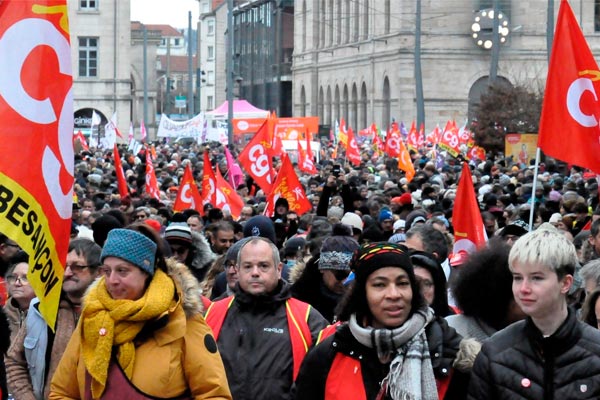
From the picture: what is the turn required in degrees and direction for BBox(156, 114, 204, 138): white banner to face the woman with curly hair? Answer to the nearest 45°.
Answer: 0° — it already faces them

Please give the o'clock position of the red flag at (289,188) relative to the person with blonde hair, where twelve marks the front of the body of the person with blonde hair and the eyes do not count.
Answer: The red flag is roughly at 4 o'clock from the person with blonde hair.

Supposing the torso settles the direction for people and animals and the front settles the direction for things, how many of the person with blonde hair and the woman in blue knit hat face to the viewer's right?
0

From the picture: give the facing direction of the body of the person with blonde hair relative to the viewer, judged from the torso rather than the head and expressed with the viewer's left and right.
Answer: facing the viewer and to the left of the viewer

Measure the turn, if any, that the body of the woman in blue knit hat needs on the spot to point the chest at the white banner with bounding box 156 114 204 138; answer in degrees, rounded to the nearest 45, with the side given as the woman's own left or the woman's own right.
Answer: approximately 135° to the woman's own right

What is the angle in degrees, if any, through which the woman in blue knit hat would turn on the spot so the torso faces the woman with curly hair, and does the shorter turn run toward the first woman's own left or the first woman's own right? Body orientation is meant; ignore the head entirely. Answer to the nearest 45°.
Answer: approximately 135° to the first woman's own left
